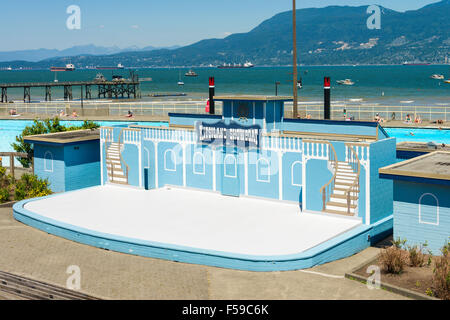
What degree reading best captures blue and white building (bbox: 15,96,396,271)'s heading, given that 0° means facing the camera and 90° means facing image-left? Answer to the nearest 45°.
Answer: approximately 45°

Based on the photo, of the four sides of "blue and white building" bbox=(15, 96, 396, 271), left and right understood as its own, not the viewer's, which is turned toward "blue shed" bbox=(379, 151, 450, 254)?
left

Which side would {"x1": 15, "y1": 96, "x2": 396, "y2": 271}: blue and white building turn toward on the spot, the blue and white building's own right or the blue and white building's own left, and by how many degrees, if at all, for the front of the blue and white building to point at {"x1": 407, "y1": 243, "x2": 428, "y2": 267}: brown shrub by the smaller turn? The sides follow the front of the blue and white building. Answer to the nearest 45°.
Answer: approximately 90° to the blue and white building's own left

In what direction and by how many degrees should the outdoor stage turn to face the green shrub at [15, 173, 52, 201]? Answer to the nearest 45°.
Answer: approximately 90° to its right

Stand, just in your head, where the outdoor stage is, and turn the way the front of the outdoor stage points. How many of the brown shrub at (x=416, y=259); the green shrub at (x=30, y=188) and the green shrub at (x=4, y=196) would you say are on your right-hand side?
2

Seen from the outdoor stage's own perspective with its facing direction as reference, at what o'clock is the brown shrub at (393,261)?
The brown shrub is roughly at 9 o'clock from the outdoor stage.

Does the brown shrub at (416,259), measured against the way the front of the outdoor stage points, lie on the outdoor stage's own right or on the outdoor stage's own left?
on the outdoor stage's own left

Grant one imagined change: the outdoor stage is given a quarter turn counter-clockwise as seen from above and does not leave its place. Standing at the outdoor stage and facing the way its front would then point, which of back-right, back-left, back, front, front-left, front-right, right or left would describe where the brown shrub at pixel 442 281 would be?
front

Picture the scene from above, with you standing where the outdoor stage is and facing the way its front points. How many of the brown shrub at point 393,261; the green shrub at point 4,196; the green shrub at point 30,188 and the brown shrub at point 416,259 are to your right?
2
